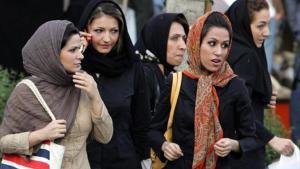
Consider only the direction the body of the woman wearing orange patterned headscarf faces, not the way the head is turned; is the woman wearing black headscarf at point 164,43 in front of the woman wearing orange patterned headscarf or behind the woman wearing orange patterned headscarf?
behind

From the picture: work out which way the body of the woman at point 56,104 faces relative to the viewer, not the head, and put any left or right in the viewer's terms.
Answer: facing the viewer and to the right of the viewer

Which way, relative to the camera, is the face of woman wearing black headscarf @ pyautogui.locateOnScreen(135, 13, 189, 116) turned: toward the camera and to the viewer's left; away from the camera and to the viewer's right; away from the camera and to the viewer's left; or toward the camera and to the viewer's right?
toward the camera and to the viewer's right

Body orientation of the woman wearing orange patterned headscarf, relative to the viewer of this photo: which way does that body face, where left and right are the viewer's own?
facing the viewer

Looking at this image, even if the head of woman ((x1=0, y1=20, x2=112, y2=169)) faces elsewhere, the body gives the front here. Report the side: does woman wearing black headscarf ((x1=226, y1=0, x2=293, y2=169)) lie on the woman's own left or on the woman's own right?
on the woman's own left

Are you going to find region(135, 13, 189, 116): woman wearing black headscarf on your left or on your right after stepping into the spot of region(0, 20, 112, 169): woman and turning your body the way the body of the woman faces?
on your left

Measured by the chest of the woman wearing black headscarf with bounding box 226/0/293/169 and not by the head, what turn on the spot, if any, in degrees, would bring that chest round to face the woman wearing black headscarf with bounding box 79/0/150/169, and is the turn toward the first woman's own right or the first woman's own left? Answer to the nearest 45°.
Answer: approximately 135° to the first woman's own right
